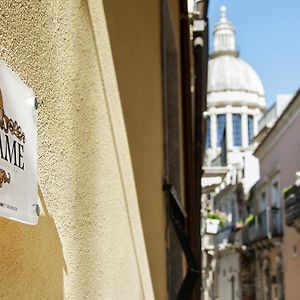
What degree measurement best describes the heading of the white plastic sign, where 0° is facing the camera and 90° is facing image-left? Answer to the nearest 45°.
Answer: approximately 315°

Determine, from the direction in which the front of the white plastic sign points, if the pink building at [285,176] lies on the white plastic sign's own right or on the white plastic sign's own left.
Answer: on the white plastic sign's own left

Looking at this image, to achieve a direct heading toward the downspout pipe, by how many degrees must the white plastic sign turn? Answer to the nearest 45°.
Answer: approximately 135° to its left
